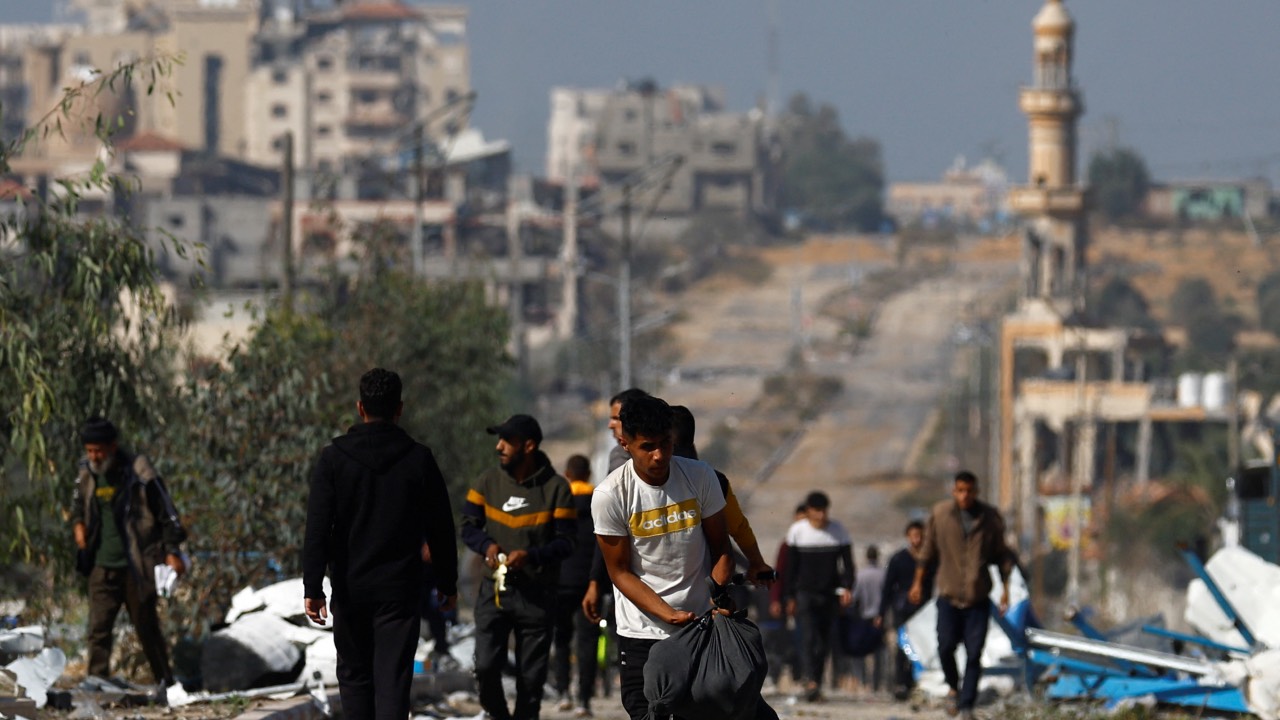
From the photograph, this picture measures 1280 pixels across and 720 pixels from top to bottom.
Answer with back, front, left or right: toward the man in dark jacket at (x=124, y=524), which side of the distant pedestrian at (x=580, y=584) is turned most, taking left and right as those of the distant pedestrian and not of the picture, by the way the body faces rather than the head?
right

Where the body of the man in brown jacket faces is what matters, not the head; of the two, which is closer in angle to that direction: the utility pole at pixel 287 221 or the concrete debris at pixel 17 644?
the concrete debris

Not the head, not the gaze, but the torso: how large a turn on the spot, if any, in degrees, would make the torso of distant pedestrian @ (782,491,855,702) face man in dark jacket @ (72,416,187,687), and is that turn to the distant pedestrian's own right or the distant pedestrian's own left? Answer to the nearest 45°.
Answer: approximately 45° to the distant pedestrian's own right

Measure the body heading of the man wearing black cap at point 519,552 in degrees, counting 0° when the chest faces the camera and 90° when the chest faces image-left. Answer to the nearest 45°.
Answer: approximately 45°

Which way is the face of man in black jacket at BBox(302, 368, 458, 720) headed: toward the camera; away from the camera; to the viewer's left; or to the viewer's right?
away from the camera

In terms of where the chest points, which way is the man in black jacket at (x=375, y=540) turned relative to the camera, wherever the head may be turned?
away from the camera

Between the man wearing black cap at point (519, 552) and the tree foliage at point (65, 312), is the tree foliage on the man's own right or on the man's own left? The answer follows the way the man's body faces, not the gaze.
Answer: on the man's own right
